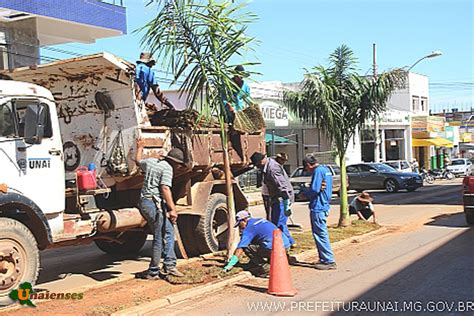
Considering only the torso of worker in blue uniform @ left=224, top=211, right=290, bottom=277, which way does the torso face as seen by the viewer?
to the viewer's left

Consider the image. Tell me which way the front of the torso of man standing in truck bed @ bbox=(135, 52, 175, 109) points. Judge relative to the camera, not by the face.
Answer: to the viewer's right

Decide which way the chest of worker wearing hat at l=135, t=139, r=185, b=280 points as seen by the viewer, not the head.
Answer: to the viewer's right

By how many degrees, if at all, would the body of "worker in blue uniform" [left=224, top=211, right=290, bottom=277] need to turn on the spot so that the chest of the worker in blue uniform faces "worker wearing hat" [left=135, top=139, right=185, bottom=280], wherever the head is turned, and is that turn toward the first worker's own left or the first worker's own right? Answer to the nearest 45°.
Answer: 0° — they already face them

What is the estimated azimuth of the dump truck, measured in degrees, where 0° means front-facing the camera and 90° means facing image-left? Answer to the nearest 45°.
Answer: approximately 45°

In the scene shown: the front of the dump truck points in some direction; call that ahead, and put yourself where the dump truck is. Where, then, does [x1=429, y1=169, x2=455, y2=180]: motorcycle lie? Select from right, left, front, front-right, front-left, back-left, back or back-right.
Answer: back

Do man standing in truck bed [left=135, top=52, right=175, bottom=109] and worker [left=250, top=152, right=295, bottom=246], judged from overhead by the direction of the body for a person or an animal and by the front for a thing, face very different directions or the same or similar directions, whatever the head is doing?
very different directions

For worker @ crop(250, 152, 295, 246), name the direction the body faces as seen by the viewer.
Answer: to the viewer's left
